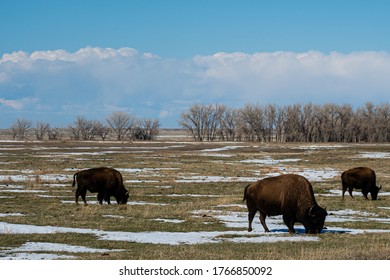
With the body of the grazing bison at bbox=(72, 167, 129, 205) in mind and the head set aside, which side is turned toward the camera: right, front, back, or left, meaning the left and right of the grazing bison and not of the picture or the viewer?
right

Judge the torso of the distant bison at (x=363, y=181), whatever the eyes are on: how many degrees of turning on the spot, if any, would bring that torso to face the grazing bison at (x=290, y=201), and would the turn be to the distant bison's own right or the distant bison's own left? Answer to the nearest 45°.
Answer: approximately 90° to the distant bison's own right

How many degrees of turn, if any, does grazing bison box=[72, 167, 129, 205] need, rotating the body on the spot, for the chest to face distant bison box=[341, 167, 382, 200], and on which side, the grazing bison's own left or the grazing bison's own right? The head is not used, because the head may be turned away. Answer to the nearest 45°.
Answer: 0° — it already faces it

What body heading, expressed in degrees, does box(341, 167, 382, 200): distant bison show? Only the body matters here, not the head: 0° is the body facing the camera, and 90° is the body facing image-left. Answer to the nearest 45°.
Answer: approximately 270°

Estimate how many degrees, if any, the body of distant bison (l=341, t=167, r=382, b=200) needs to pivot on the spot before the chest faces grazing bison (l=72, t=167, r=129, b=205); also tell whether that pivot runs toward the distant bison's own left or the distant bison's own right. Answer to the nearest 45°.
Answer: approximately 135° to the distant bison's own right

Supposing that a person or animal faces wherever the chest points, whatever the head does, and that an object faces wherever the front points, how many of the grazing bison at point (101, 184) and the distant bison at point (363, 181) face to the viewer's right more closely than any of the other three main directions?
2
